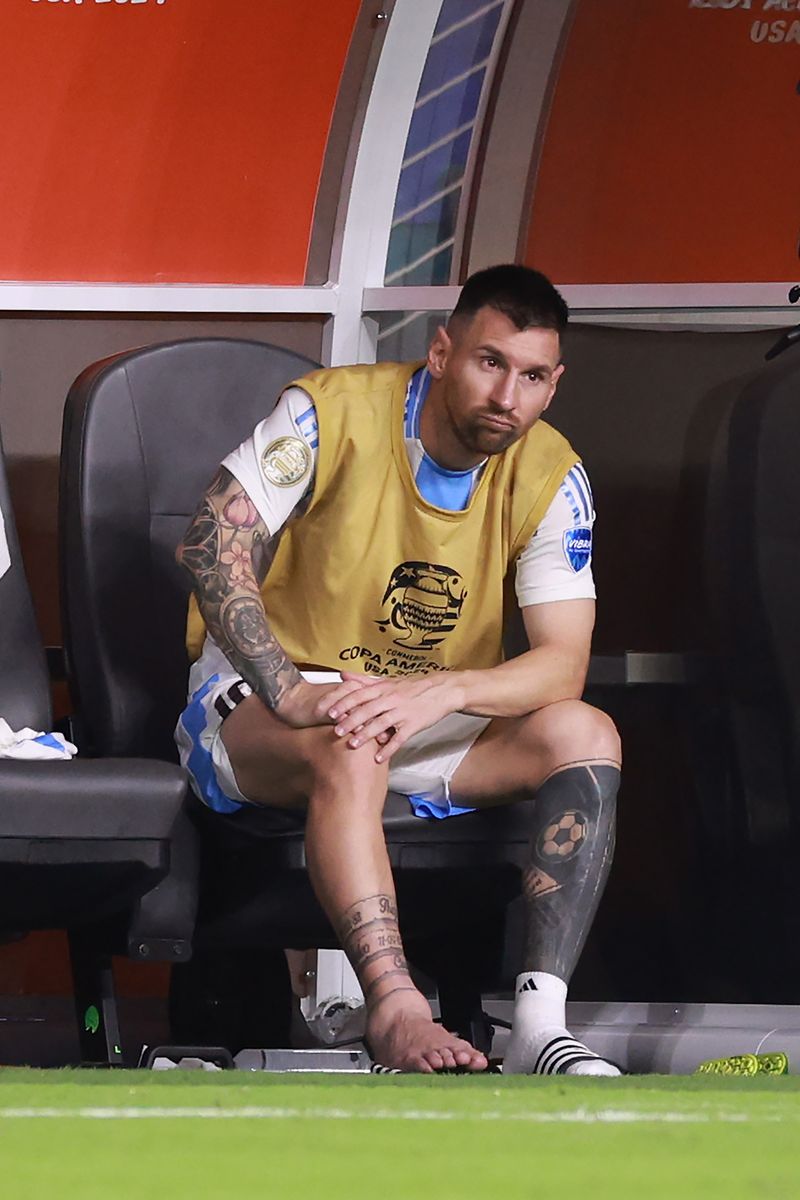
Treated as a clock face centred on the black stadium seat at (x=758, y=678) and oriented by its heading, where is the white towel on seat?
The white towel on seat is roughly at 3 o'clock from the black stadium seat.

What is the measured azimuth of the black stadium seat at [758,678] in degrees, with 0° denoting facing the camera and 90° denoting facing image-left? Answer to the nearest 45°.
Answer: approximately 315°

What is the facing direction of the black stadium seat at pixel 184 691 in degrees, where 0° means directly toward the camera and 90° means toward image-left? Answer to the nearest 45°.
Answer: approximately 315°

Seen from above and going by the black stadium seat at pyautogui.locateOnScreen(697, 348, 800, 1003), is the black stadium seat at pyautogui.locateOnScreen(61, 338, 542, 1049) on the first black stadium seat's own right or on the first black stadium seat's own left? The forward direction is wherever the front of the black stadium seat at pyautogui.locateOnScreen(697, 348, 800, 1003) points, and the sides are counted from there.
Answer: on the first black stadium seat's own right

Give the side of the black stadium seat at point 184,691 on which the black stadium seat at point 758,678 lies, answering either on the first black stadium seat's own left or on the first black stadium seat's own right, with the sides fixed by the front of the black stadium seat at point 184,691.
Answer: on the first black stadium seat's own left

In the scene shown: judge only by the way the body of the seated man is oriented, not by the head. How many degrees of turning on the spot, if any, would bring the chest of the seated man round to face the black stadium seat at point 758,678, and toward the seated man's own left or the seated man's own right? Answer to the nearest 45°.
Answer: approximately 90° to the seated man's own left

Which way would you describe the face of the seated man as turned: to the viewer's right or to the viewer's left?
to the viewer's right

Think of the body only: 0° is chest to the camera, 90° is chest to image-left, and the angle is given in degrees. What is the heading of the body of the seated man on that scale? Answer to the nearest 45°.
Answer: approximately 315°
